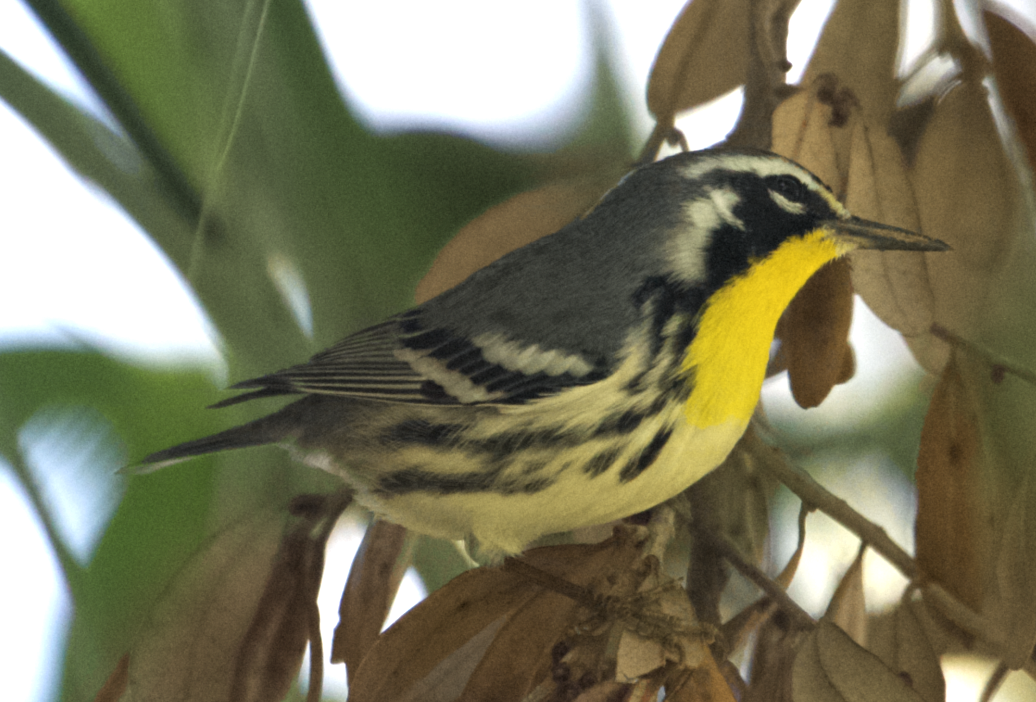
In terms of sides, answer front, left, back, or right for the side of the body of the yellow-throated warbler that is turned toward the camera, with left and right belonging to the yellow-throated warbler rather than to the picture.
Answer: right
